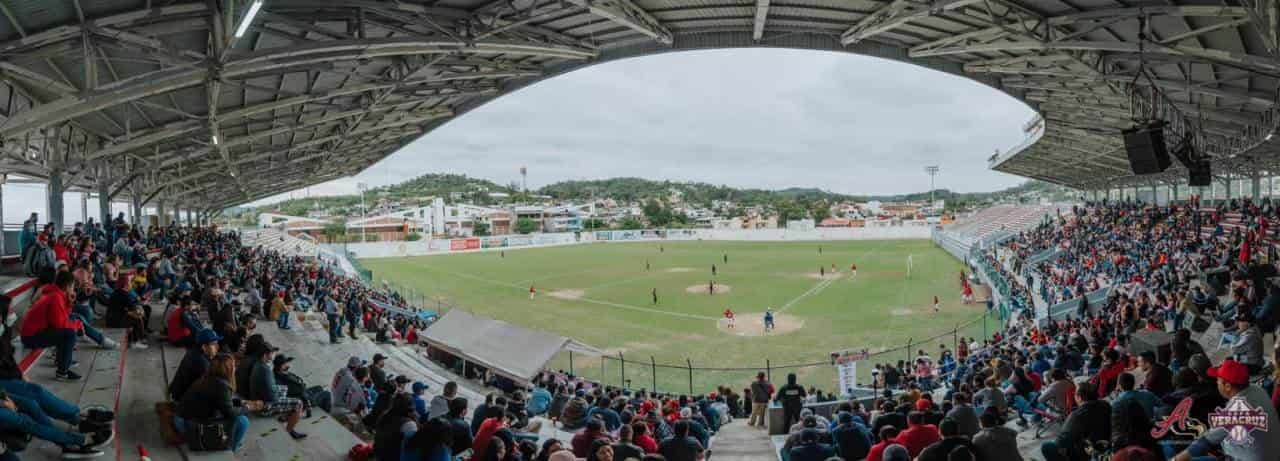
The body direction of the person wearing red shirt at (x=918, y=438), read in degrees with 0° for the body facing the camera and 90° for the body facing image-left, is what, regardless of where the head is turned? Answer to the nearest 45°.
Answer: approximately 180°

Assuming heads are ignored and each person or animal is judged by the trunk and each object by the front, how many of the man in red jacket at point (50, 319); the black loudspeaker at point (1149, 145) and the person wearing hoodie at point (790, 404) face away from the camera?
1

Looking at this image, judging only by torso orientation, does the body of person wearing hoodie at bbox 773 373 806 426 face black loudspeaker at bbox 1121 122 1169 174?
no

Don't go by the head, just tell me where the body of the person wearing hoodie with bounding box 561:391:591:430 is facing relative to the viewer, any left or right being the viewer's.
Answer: facing away from the viewer and to the right of the viewer

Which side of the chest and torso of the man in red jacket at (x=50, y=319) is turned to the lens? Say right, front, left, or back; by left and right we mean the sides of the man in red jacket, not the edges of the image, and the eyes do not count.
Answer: right

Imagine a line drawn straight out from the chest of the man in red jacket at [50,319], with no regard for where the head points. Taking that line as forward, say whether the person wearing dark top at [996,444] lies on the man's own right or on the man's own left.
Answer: on the man's own right

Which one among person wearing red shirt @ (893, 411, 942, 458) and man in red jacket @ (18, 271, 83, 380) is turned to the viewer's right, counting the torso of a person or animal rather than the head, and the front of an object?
the man in red jacket

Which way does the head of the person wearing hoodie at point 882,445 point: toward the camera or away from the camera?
away from the camera

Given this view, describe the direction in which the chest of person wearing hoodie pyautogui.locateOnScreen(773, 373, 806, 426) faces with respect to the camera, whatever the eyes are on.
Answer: away from the camera

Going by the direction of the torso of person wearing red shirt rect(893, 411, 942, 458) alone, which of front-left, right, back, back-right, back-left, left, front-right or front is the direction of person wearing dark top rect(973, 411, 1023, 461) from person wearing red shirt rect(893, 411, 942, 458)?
back-right

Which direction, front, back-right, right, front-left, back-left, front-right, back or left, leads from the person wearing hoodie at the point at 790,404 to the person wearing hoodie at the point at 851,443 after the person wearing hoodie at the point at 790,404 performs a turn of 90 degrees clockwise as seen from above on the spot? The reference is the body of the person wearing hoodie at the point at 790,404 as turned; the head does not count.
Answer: right

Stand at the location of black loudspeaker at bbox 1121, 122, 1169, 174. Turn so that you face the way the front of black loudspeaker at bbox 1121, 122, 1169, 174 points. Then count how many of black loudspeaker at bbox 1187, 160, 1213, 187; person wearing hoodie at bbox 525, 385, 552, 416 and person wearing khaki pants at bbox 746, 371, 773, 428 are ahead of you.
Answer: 2

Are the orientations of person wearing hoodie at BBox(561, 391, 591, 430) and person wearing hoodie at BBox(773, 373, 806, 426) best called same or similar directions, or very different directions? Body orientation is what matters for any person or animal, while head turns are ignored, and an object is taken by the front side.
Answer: same or similar directions

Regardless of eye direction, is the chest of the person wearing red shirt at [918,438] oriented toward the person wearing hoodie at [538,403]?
no

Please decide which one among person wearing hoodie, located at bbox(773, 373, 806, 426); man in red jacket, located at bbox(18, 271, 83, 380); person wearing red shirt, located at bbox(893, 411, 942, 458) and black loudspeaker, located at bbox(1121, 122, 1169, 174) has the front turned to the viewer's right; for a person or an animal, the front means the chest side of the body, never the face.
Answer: the man in red jacket

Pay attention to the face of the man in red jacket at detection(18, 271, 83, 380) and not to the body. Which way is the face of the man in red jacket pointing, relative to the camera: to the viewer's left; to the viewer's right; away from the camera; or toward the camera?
to the viewer's right

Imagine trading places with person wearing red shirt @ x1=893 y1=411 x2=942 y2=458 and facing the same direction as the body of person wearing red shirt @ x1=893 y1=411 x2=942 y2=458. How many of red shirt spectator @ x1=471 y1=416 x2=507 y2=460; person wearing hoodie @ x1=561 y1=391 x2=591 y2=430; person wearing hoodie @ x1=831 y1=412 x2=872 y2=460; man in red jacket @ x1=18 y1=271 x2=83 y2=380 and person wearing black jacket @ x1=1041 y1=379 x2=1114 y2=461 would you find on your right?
1
